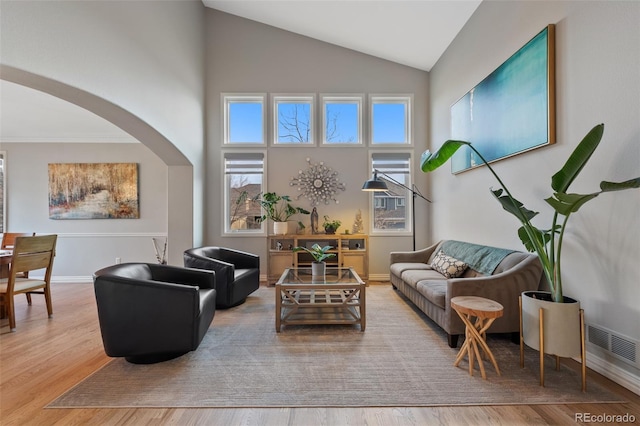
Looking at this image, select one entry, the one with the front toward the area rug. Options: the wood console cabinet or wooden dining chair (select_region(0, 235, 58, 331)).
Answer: the wood console cabinet

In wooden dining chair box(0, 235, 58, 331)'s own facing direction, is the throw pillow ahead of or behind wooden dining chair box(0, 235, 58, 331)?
behind

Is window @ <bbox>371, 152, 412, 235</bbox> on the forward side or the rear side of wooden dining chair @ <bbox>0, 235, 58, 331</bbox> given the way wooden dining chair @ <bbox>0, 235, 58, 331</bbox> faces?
on the rear side

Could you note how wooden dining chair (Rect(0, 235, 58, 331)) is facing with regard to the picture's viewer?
facing away from the viewer and to the left of the viewer

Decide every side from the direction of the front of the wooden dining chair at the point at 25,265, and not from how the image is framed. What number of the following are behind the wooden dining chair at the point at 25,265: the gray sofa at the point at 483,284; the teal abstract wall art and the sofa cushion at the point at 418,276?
3

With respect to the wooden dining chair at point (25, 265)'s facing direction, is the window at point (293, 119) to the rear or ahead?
to the rear

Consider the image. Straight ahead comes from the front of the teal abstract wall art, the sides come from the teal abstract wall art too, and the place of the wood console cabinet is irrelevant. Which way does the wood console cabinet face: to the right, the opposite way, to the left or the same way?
to the left

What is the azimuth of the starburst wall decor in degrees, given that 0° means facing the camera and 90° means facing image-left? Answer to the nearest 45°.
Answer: approximately 0°

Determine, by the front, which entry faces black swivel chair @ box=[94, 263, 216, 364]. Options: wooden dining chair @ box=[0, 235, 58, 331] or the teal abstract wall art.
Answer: the teal abstract wall art

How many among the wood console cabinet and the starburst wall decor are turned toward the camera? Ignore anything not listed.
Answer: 2

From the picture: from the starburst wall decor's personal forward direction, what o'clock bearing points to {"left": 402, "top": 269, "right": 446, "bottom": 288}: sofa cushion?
The sofa cushion is roughly at 11 o'clock from the starburst wall decor.
